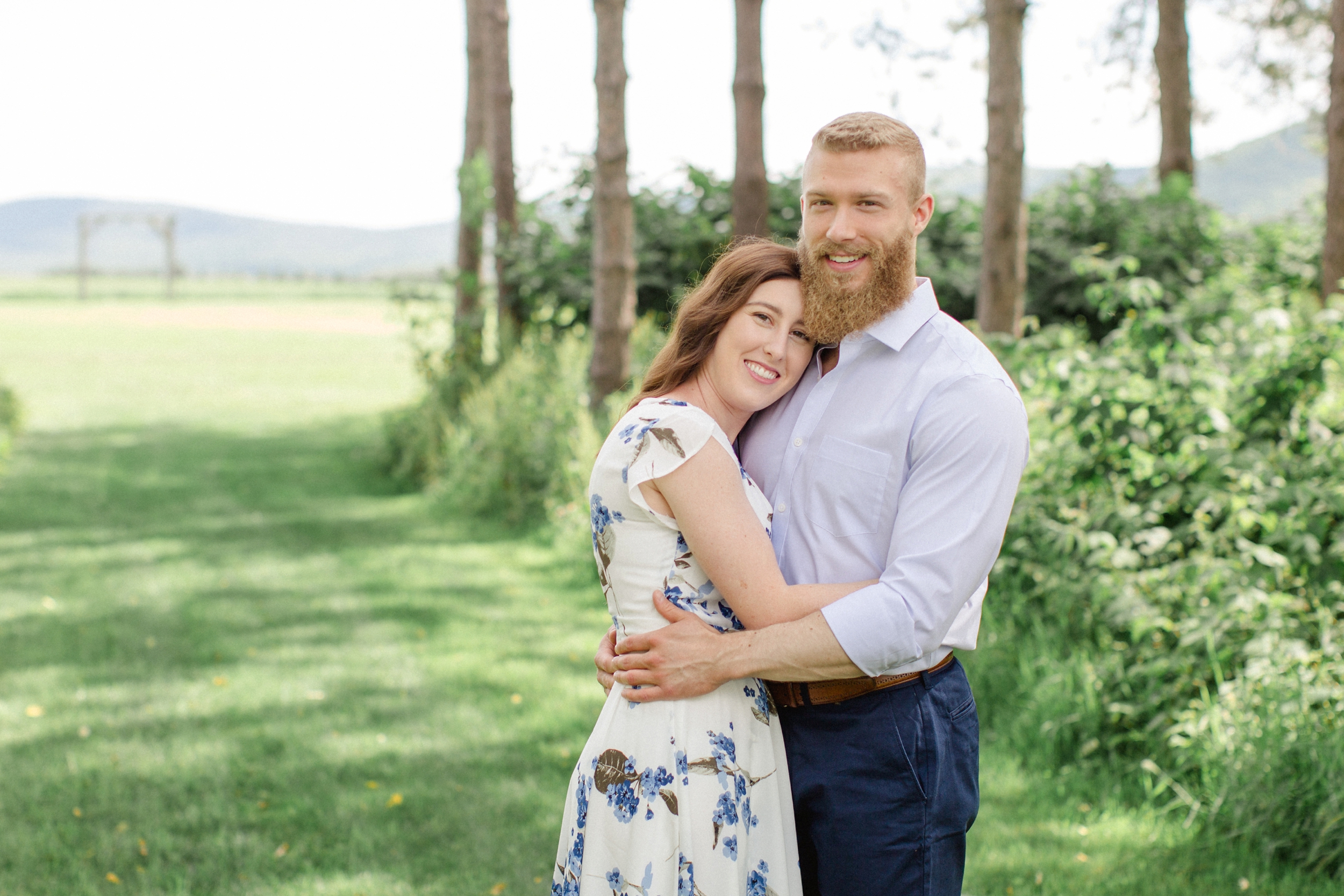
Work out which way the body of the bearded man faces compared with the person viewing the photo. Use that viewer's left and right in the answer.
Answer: facing the viewer and to the left of the viewer

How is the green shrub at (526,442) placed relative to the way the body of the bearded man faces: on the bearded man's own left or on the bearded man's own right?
on the bearded man's own right

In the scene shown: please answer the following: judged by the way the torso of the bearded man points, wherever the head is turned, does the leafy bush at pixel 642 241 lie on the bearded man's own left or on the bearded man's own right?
on the bearded man's own right

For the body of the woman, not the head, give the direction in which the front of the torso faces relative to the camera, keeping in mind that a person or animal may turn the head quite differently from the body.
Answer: to the viewer's right

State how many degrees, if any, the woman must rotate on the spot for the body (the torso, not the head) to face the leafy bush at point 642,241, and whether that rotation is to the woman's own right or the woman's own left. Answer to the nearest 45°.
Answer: approximately 90° to the woman's own left

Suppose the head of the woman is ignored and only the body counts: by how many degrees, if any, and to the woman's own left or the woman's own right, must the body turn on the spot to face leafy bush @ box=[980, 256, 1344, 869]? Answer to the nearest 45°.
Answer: approximately 45° to the woman's own left

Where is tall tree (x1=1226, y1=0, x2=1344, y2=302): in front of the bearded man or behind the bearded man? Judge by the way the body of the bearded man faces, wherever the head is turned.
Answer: behind
